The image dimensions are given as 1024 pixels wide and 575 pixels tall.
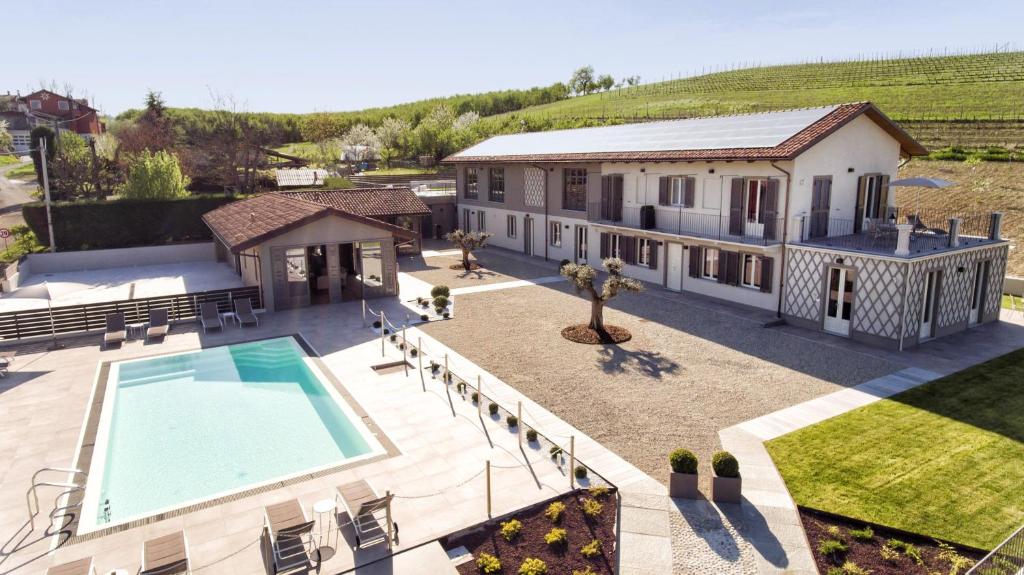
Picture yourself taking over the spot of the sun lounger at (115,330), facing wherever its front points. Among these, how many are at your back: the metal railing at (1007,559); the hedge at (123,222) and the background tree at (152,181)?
2

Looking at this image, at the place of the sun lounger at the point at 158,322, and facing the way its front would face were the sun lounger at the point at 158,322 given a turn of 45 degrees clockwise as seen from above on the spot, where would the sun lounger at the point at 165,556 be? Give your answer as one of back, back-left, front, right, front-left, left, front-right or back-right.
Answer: front-left

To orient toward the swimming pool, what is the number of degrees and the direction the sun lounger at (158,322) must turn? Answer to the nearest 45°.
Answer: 0° — it already faces it

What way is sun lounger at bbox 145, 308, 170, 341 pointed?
toward the camera

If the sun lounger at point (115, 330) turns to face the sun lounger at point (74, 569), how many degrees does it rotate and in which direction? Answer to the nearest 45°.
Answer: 0° — it already faces it
